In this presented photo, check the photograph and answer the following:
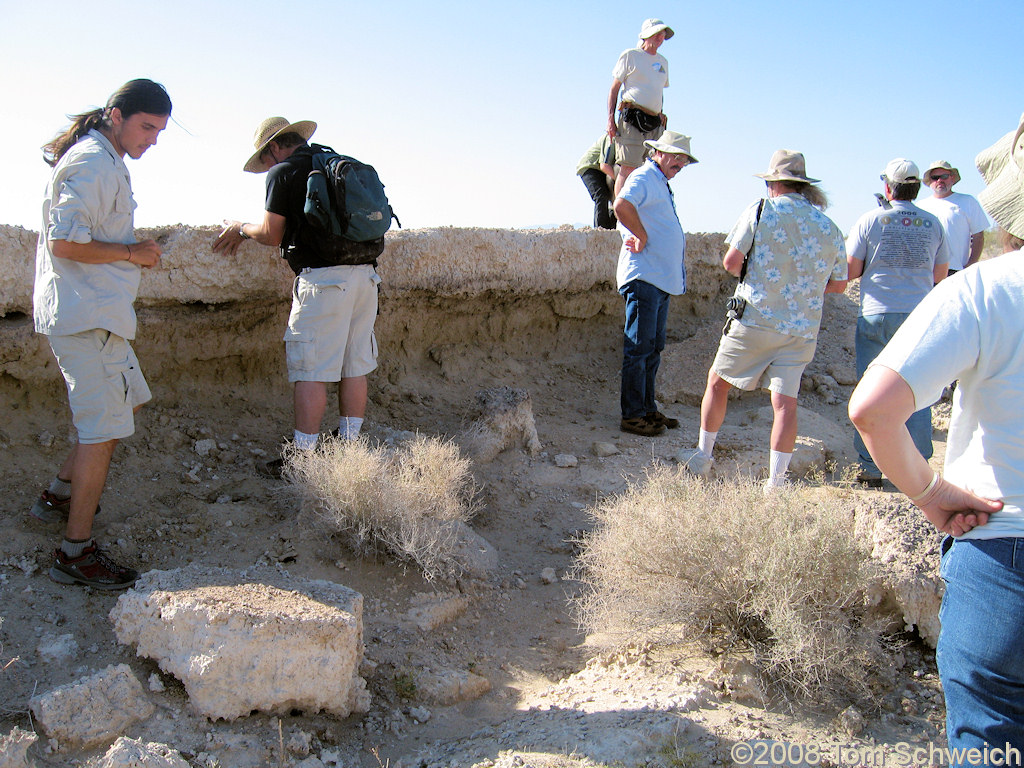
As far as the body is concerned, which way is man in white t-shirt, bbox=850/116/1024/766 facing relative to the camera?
away from the camera

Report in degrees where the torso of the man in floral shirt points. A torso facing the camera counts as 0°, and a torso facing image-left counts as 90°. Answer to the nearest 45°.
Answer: approximately 135°

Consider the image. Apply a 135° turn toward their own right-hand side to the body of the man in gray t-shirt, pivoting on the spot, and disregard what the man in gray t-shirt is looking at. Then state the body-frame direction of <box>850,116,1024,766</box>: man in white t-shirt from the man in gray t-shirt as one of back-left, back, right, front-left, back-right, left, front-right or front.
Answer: front-right

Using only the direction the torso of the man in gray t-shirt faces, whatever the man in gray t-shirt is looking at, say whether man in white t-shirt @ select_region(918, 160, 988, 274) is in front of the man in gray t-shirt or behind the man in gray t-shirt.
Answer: in front

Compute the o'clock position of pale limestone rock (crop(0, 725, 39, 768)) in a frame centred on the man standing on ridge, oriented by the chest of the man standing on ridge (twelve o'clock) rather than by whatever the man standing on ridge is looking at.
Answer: The pale limestone rock is roughly at 2 o'clock from the man standing on ridge.

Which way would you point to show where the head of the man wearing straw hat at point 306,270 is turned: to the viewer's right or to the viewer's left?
to the viewer's left

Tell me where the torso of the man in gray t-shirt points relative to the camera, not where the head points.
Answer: away from the camera

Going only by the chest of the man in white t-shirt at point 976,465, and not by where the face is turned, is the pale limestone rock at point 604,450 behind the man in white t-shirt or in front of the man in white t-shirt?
in front

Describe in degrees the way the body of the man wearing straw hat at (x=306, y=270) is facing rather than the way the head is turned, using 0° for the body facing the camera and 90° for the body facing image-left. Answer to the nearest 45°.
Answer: approximately 135°

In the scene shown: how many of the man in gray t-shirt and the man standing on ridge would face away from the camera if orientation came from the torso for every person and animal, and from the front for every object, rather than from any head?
1

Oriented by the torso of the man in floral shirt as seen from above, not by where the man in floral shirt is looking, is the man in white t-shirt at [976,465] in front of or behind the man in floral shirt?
behind

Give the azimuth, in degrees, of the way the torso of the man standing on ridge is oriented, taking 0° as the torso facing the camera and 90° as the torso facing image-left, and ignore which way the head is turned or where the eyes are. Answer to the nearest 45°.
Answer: approximately 315°

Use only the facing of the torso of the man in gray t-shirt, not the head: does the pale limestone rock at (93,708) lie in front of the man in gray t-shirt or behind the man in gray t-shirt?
behind
